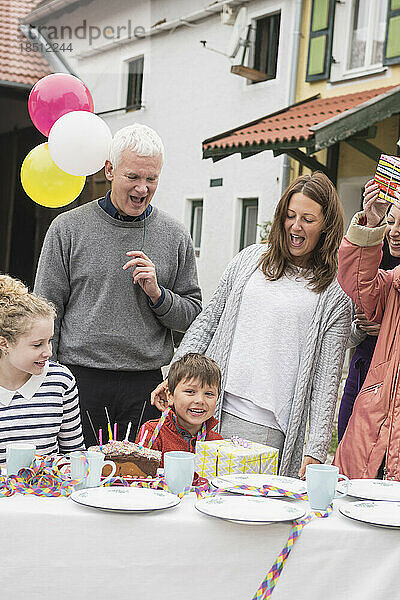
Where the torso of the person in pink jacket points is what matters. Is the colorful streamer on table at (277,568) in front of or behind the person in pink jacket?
in front

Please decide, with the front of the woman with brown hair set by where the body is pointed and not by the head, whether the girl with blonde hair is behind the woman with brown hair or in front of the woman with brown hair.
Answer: in front

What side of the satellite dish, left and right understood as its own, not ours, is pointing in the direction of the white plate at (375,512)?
left

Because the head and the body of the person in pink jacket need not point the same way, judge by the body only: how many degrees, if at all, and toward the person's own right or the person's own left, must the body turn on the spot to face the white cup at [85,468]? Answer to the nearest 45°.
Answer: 0° — they already face it

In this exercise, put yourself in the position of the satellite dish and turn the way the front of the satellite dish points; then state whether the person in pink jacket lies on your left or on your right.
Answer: on your left

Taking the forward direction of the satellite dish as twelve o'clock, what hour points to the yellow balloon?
The yellow balloon is roughly at 9 o'clock from the satellite dish.

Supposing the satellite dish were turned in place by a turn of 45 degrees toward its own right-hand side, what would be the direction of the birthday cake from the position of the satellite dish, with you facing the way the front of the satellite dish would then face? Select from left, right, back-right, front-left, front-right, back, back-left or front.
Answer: back-left

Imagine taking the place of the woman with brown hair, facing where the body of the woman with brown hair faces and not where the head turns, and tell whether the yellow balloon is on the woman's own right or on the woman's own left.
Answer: on the woman's own right

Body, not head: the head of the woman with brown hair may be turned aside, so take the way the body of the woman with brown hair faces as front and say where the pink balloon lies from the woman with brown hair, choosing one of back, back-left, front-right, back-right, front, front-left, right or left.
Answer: right

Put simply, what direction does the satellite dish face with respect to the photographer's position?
facing to the left of the viewer

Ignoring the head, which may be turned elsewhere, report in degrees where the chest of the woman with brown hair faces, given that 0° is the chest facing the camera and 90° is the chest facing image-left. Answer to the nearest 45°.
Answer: approximately 45°
